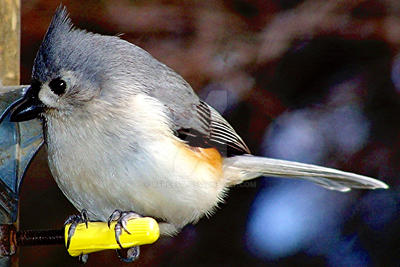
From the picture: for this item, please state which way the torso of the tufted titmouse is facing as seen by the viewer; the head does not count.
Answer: to the viewer's left

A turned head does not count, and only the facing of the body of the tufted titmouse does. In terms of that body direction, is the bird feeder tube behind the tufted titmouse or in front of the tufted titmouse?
in front
